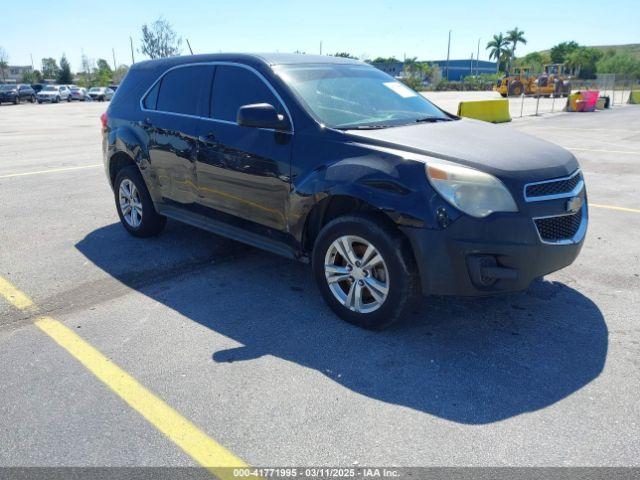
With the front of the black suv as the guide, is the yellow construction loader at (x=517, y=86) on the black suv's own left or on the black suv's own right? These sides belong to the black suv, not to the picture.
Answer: on the black suv's own left

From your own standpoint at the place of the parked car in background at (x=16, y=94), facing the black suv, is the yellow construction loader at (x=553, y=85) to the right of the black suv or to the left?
left

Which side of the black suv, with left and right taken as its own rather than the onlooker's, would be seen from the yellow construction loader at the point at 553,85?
left

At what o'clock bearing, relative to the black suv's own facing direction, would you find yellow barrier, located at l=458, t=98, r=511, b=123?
The yellow barrier is roughly at 8 o'clock from the black suv.

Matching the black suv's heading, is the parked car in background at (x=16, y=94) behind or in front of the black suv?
behind

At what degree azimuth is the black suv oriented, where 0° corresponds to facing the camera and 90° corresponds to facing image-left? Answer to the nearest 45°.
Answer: approximately 315°
